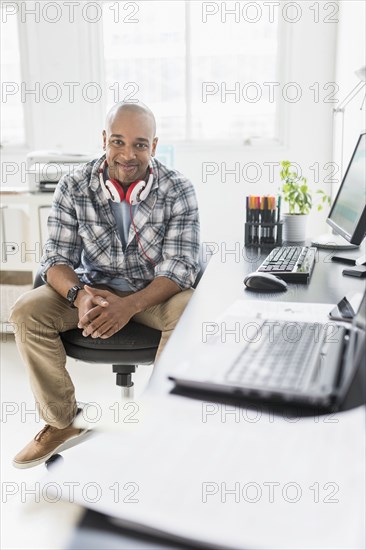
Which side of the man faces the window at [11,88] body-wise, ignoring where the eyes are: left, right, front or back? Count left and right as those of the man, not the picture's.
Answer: back

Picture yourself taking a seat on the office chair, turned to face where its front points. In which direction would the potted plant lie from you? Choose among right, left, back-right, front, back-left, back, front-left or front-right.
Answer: back-left

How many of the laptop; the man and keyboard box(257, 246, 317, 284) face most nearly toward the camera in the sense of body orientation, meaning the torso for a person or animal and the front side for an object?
1

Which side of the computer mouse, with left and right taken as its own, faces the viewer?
right

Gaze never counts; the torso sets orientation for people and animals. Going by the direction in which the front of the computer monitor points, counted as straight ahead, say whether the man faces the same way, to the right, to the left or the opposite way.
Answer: to the left

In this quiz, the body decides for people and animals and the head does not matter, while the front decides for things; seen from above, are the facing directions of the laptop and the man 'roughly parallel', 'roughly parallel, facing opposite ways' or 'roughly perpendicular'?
roughly perpendicular

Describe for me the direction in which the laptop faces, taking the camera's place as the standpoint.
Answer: facing to the left of the viewer

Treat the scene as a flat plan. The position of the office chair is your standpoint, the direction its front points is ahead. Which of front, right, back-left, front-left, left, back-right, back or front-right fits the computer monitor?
left
